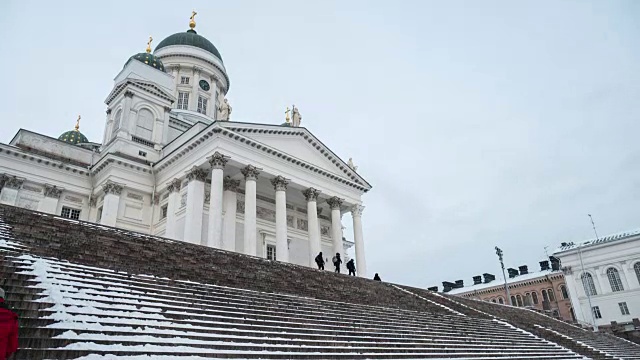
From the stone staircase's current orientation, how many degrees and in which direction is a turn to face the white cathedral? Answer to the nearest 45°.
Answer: approximately 135° to its left

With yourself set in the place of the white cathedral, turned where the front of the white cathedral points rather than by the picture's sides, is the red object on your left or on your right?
on your right
